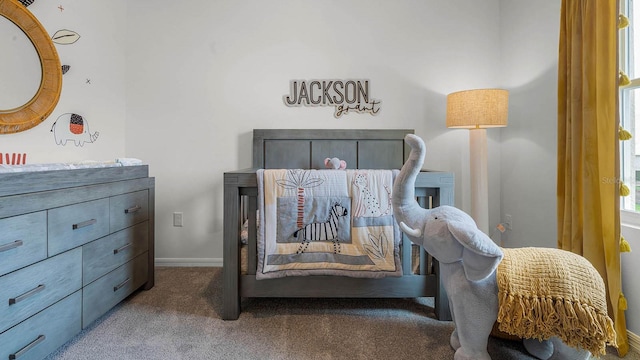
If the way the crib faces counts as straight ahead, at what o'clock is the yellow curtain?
The yellow curtain is roughly at 9 o'clock from the crib.

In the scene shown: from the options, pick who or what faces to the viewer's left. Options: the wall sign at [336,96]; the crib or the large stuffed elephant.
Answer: the large stuffed elephant

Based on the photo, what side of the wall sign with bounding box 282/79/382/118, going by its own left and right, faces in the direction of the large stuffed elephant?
front

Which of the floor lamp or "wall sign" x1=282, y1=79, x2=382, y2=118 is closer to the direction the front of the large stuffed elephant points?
the wall sign

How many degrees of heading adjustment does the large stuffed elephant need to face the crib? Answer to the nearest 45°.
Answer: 0° — it already faces it

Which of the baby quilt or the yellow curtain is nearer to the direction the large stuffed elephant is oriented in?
the baby quilt

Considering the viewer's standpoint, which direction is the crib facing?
facing the viewer

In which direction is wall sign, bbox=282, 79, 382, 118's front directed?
toward the camera

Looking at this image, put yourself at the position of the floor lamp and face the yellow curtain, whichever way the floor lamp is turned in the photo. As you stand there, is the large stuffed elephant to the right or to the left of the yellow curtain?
right

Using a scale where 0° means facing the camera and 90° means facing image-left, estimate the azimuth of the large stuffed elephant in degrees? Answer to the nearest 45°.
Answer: approximately 90°

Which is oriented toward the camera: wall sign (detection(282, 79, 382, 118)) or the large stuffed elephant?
the wall sign

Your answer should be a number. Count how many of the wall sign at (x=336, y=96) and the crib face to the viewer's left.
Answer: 0

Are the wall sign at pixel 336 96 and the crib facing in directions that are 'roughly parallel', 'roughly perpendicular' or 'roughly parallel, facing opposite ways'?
roughly parallel

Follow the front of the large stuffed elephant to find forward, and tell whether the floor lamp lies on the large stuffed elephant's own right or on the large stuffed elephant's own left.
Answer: on the large stuffed elephant's own right

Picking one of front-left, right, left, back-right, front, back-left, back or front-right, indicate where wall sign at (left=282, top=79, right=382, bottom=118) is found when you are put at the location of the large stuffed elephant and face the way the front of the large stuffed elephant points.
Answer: front-right
